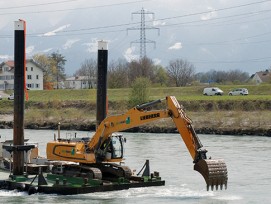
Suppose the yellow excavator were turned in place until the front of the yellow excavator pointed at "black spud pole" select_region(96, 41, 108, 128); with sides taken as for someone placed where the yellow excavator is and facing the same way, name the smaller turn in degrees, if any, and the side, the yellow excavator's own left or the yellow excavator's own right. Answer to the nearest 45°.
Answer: approximately 135° to the yellow excavator's own left

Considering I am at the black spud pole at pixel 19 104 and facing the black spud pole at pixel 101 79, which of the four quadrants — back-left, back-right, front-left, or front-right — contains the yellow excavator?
front-right

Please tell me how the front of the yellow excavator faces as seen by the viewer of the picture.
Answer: facing the viewer and to the right of the viewer

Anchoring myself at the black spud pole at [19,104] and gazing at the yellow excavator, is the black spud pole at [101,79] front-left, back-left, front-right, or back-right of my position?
front-left

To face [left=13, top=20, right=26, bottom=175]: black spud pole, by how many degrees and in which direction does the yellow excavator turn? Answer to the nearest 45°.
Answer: approximately 135° to its right
